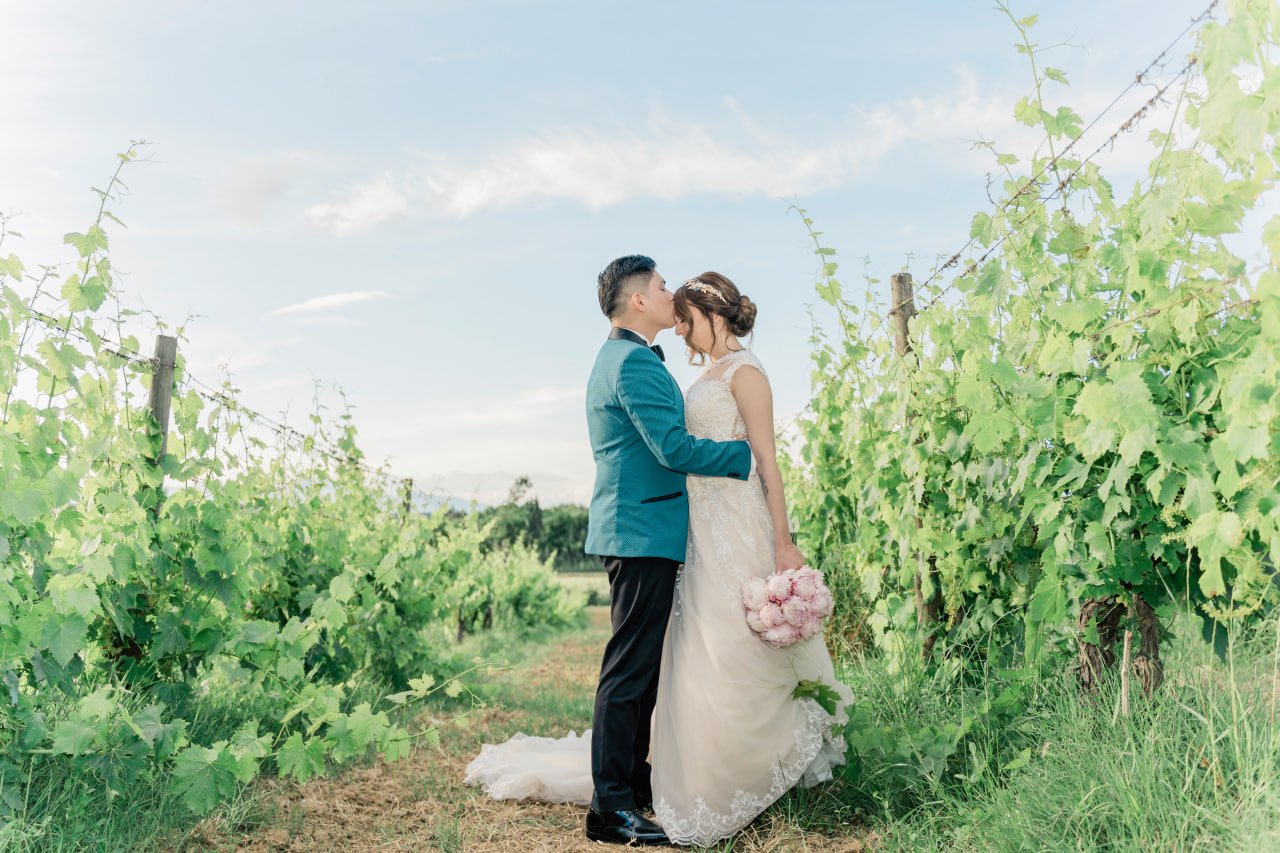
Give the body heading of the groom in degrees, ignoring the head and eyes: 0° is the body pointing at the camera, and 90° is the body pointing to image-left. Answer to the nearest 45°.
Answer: approximately 270°

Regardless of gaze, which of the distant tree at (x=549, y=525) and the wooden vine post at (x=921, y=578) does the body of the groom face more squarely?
the wooden vine post

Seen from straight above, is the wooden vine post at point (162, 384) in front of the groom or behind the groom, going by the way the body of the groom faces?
behind

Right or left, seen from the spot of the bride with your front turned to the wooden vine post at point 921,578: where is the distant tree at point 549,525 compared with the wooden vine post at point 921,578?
left

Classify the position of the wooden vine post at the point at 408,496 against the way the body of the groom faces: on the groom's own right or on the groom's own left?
on the groom's own left

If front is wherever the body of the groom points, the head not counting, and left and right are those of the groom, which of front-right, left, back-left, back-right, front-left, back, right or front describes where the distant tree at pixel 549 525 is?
left

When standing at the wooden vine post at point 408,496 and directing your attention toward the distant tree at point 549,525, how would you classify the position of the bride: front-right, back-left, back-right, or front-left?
back-right

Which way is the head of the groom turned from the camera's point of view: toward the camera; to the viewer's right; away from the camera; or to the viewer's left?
to the viewer's right

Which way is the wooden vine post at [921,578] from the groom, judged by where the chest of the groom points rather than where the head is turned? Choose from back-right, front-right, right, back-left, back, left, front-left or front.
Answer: front-left
